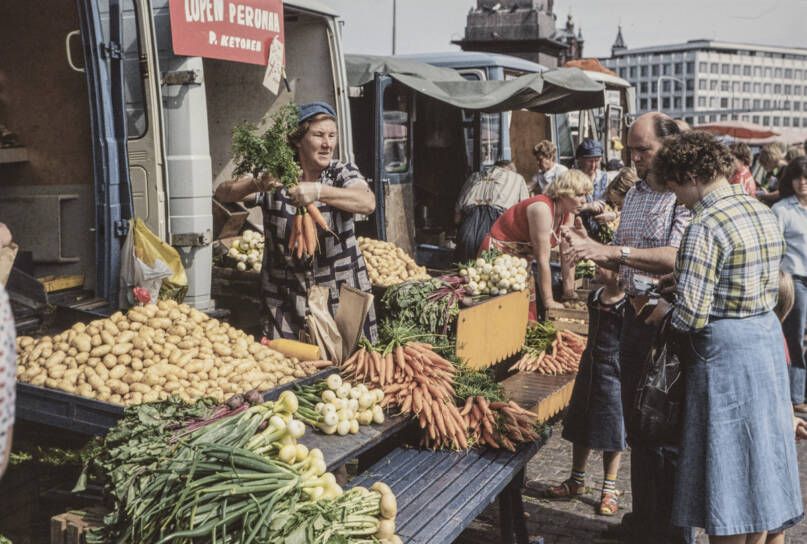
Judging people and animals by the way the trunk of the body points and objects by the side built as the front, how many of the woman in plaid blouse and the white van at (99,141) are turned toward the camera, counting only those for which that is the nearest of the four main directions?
0

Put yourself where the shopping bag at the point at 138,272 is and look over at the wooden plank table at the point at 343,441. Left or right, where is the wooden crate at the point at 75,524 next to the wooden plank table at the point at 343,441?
right

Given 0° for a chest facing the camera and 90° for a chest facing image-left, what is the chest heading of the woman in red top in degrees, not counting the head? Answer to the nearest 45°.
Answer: approximately 315°

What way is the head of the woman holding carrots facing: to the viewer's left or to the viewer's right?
to the viewer's right

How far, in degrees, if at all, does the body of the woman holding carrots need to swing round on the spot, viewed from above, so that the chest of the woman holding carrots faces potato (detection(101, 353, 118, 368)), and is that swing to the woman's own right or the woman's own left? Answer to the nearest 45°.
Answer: approximately 45° to the woman's own right

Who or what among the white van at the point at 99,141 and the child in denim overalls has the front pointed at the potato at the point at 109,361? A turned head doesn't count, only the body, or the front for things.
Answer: the child in denim overalls

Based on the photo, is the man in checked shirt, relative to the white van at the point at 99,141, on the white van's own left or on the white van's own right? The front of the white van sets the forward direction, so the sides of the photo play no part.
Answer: on the white van's own right

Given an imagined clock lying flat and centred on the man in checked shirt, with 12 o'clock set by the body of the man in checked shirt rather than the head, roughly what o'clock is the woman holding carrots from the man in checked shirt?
The woman holding carrots is roughly at 1 o'clock from the man in checked shirt.

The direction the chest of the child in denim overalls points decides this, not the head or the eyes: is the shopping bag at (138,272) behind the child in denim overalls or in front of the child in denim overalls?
in front

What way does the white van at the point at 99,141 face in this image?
away from the camera

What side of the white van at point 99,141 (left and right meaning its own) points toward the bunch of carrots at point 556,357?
right

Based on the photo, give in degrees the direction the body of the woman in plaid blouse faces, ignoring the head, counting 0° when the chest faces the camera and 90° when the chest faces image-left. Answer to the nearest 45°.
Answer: approximately 135°
